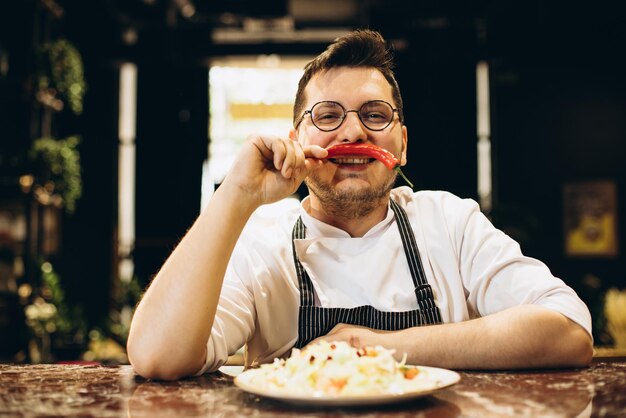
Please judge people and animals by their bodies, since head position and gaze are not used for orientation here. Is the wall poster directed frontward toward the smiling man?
yes

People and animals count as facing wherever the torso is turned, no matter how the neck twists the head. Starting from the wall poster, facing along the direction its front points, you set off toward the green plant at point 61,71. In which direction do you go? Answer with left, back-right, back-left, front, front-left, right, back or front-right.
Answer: front-right

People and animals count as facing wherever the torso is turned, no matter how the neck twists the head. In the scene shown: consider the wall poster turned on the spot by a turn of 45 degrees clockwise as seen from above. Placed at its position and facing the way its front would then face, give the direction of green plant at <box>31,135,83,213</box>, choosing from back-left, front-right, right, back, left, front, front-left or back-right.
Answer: front

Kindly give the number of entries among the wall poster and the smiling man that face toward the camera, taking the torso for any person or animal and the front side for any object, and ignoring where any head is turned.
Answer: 2

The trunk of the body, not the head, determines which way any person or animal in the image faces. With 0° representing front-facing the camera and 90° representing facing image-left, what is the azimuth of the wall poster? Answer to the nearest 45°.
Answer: approximately 0°

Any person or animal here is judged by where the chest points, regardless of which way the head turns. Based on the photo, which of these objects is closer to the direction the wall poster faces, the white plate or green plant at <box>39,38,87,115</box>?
the white plate

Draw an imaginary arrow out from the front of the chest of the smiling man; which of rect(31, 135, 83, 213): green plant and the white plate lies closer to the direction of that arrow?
the white plate

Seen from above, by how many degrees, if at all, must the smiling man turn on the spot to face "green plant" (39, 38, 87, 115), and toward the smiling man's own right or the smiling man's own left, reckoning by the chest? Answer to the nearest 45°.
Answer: approximately 135° to the smiling man's own right

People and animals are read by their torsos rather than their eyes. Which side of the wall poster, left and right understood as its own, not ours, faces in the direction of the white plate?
front
